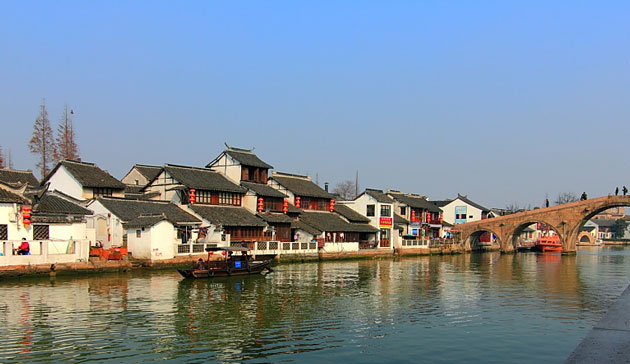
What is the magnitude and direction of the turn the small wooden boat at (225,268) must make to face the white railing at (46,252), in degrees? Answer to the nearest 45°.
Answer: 0° — it already faces it

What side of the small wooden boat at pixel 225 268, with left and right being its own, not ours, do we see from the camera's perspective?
left
